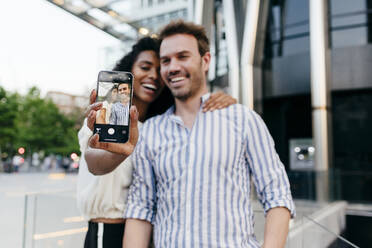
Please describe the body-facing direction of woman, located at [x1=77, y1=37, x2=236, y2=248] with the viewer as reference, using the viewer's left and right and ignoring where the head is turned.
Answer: facing the viewer and to the right of the viewer

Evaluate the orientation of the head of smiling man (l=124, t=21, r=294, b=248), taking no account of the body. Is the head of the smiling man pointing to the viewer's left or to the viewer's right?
to the viewer's left

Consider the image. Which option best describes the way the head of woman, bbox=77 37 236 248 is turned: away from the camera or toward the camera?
toward the camera

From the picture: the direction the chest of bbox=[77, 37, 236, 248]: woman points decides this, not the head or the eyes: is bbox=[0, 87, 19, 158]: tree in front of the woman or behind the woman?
behind

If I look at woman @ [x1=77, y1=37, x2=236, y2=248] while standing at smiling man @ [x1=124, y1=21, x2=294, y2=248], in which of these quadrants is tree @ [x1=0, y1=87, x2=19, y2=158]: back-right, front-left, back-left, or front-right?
front-right
